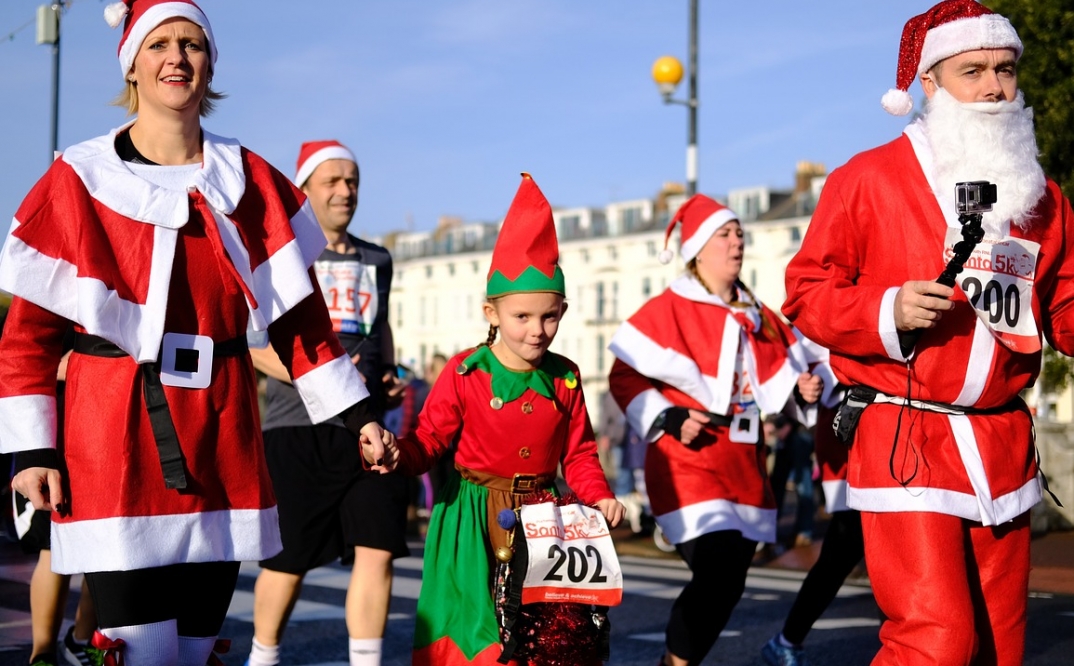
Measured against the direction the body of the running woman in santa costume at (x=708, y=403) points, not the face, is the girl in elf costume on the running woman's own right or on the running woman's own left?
on the running woman's own right

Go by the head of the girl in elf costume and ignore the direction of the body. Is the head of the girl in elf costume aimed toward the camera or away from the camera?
toward the camera

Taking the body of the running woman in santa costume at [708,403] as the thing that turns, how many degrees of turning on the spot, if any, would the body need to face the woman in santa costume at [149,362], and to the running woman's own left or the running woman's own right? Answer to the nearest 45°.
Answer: approximately 90° to the running woman's own right

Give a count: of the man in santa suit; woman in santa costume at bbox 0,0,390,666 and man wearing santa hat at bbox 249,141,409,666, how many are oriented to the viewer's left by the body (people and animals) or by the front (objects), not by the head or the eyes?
0

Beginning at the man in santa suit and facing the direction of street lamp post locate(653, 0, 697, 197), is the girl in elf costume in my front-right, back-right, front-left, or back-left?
front-left

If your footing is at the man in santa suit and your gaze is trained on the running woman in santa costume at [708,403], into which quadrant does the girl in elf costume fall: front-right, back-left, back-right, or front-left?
front-left

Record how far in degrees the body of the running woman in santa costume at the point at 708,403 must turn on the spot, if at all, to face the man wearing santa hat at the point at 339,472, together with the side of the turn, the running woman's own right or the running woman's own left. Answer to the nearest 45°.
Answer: approximately 135° to the running woman's own right

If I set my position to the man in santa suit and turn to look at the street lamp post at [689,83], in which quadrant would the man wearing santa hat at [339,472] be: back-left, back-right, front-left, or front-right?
front-left

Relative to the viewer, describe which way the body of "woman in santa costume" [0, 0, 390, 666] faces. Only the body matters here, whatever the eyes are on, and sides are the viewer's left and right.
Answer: facing the viewer

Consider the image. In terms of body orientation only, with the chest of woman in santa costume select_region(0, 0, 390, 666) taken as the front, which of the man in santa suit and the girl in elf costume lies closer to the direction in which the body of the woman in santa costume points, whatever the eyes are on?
the man in santa suit

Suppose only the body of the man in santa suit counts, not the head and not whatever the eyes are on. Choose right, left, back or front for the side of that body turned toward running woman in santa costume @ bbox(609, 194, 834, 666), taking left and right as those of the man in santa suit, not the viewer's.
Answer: back

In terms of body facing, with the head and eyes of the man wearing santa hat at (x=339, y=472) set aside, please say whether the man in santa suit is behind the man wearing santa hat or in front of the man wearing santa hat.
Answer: in front

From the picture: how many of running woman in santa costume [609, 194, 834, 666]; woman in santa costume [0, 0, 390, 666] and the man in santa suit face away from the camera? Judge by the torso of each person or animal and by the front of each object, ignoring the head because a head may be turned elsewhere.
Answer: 0

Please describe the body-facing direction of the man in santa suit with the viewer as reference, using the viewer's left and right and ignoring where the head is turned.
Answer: facing the viewer and to the right of the viewer

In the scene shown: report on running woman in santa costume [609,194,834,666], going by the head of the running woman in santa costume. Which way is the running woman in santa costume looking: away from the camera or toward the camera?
toward the camera
